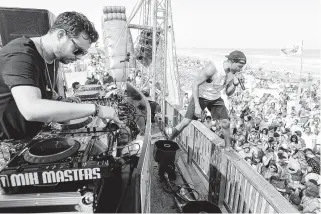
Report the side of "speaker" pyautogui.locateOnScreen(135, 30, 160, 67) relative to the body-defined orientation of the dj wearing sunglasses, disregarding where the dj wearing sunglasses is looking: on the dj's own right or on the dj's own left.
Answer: on the dj's own left

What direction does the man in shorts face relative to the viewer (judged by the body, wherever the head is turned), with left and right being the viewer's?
facing the viewer and to the right of the viewer

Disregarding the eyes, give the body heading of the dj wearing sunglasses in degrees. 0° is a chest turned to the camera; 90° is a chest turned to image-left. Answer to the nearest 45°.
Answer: approximately 270°
